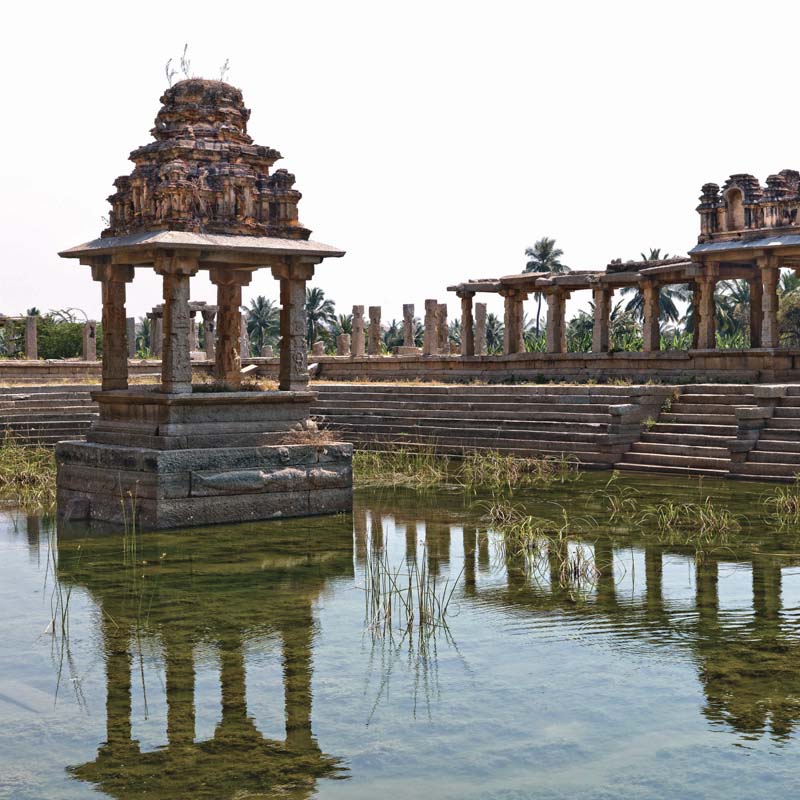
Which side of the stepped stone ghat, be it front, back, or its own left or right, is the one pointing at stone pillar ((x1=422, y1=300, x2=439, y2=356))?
back

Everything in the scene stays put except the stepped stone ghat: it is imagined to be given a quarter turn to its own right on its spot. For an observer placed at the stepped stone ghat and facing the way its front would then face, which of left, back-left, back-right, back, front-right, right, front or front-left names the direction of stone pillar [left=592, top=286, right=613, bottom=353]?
right

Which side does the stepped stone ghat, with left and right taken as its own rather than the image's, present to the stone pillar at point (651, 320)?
back

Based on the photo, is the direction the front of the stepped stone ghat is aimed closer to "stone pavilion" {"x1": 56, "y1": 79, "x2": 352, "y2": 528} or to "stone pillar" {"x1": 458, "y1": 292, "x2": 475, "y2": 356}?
the stone pavilion

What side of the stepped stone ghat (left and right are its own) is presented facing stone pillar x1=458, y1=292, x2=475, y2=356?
back

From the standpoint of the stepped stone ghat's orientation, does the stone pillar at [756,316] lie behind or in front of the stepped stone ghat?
behind

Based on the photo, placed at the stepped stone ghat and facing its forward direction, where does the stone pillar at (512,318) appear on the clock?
The stone pillar is roughly at 6 o'clock from the stepped stone ghat.

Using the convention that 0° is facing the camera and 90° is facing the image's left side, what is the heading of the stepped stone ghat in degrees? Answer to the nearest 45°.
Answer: approximately 0°

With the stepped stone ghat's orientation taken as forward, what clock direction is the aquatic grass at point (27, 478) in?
The aquatic grass is roughly at 2 o'clock from the stepped stone ghat.

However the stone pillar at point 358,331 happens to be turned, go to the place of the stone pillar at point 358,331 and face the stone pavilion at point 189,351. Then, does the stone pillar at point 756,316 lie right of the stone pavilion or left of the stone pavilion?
left

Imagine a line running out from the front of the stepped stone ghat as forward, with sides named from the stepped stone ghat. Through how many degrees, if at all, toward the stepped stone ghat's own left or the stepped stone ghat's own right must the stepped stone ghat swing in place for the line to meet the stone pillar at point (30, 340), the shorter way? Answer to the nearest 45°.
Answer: approximately 135° to the stepped stone ghat's own right

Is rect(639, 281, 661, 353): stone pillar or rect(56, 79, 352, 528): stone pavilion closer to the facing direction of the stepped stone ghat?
the stone pavilion

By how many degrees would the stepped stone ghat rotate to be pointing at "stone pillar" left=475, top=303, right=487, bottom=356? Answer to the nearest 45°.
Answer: approximately 180°

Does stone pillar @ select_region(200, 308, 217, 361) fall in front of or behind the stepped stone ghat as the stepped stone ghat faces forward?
behind

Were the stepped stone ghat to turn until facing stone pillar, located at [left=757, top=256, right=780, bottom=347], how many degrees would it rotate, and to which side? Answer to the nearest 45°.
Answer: approximately 135° to its left
